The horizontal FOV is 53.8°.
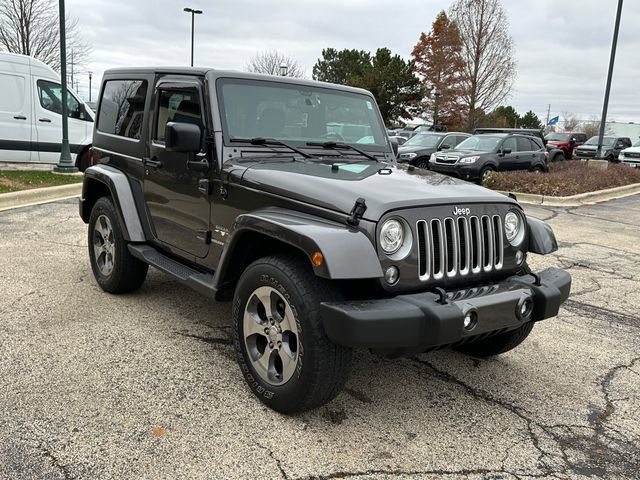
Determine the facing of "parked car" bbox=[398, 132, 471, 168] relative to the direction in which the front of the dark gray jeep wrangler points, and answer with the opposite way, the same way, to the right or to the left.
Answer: to the right

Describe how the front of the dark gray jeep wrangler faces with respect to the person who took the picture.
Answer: facing the viewer and to the right of the viewer

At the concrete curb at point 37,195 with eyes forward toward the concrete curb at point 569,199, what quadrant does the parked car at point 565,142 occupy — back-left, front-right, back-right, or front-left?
front-left

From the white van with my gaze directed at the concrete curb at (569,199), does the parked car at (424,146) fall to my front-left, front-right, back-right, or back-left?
front-left

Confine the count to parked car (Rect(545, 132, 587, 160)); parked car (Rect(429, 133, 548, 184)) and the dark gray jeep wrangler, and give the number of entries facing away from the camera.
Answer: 0

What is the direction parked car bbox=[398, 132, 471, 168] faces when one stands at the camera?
facing the viewer and to the left of the viewer

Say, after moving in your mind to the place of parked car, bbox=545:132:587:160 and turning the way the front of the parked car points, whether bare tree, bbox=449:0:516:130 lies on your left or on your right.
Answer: on your right

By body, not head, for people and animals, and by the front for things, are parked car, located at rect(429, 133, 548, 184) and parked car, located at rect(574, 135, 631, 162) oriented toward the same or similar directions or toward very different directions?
same or similar directions

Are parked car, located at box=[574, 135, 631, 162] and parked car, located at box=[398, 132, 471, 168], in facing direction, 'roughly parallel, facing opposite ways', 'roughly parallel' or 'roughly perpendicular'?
roughly parallel

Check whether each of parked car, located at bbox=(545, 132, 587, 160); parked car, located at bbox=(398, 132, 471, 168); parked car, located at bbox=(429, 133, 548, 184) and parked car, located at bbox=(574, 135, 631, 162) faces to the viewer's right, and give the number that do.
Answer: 0

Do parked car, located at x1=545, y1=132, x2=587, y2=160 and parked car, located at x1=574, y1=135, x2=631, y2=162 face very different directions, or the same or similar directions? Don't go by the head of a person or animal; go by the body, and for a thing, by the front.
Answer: same or similar directions

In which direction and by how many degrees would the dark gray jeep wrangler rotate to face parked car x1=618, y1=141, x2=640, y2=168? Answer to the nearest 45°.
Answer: approximately 90° to its left

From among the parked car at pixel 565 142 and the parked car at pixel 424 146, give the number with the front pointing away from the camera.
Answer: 0

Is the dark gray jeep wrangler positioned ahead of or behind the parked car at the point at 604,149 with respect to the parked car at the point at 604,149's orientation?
ahead

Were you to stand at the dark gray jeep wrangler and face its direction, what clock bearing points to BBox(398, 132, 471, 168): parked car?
The parked car is roughly at 8 o'clock from the dark gray jeep wrangler.

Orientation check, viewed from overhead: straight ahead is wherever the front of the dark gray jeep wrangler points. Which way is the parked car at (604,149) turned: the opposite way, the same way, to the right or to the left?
to the right
